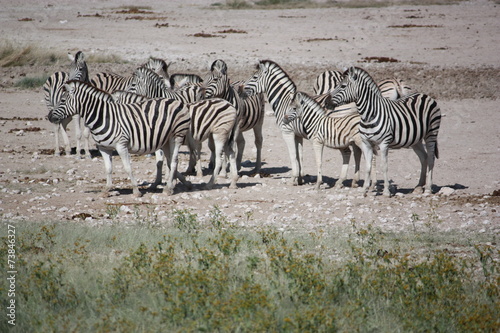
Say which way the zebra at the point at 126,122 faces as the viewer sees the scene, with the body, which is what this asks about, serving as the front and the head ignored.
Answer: to the viewer's left

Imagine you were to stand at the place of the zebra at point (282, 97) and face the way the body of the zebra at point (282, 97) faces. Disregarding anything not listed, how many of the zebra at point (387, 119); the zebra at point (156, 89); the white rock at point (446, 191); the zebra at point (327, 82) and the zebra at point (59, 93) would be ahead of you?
2

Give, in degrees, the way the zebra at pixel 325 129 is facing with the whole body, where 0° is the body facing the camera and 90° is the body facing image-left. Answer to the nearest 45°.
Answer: approximately 90°

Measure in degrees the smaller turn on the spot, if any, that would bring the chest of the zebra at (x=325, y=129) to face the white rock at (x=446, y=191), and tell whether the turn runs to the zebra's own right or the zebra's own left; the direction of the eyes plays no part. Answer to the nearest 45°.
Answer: approximately 180°

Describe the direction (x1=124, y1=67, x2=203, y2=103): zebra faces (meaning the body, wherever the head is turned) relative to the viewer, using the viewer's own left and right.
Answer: facing to the left of the viewer

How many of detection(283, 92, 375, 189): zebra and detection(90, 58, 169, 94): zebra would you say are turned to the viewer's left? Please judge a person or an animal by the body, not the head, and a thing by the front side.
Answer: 1

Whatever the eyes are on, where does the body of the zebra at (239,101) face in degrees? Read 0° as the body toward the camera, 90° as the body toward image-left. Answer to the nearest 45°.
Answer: approximately 45°

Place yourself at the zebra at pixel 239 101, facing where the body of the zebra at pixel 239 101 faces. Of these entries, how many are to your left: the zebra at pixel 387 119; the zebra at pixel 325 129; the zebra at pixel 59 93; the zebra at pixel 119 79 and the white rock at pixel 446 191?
3

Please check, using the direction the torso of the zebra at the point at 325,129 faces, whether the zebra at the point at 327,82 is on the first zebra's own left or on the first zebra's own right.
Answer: on the first zebra's own right

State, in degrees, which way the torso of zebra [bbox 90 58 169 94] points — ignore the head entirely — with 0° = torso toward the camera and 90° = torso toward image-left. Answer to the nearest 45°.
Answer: approximately 270°

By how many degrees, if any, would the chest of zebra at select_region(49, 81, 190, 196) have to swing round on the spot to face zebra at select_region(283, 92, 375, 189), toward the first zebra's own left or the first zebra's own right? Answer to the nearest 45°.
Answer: approximately 180°

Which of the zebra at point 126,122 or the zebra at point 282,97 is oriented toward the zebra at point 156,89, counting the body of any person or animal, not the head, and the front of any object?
the zebra at point 282,97

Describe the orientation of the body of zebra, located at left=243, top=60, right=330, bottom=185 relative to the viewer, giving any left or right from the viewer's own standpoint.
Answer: facing to the left of the viewer

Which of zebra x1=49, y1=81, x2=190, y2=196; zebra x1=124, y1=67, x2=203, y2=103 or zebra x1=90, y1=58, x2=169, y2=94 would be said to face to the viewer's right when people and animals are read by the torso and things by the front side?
zebra x1=90, y1=58, x2=169, y2=94

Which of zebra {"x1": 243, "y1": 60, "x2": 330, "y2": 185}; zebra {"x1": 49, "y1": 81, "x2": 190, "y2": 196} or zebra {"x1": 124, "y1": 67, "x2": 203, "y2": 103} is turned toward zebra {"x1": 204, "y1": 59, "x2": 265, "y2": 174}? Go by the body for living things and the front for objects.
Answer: zebra {"x1": 243, "y1": 60, "x2": 330, "y2": 185}
